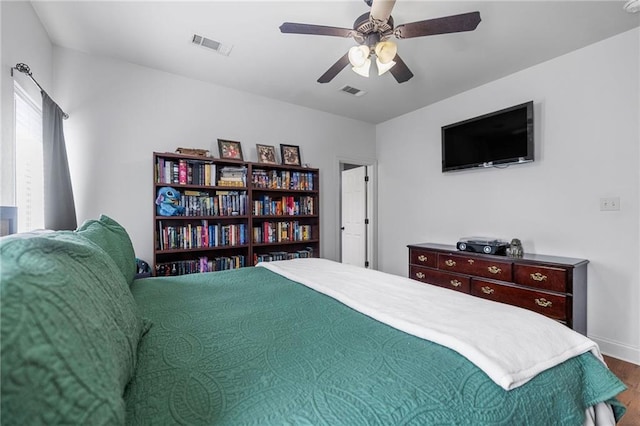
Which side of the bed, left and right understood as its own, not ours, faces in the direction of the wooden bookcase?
left

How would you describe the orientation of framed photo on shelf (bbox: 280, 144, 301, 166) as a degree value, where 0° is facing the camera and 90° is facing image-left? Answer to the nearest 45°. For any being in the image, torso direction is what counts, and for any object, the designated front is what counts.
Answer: approximately 0°

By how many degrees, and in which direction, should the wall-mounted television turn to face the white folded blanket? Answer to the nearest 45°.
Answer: approximately 45° to its left

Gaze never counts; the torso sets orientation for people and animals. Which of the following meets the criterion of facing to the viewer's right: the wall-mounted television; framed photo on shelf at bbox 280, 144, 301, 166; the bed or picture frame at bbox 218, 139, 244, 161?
the bed

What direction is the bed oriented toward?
to the viewer's right

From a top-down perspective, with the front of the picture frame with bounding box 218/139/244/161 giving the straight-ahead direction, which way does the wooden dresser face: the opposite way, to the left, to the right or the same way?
to the right

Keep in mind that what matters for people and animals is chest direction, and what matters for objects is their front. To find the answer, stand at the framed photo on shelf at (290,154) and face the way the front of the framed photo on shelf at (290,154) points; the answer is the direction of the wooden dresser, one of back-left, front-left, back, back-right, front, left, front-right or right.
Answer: front-left

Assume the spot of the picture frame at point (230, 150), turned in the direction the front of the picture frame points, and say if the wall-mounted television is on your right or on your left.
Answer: on your left
